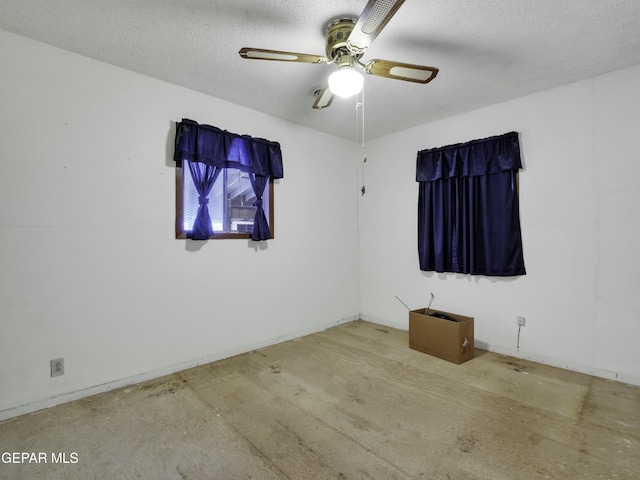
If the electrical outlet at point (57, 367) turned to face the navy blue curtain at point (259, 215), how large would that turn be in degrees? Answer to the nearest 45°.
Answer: approximately 90° to its left

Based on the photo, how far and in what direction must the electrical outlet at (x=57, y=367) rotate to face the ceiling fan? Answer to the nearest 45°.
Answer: approximately 45° to its left

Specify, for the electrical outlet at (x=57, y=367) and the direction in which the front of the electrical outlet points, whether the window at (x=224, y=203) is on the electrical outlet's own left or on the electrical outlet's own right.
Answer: on the electrical outlet's own left

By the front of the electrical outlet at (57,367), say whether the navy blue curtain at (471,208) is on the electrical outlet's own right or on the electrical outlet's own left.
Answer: on the electrical outlet's own left

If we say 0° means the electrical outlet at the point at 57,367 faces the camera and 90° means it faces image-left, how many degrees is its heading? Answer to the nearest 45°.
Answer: approximately 0°

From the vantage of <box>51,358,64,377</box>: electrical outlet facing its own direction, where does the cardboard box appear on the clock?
The cardboard box is roughly at 10 o'clock from the electrical outlet.
